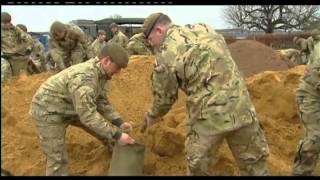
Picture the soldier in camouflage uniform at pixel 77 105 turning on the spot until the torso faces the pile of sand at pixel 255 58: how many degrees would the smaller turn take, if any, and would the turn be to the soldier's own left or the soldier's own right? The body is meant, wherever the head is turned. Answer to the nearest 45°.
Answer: approximately 45° to the soldier's own left

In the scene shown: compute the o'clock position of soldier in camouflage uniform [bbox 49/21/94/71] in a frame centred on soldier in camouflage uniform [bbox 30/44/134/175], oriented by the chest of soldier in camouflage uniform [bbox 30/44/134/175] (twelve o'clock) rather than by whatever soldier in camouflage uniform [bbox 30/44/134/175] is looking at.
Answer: soldier in camouflage uniform [bbox 49/21/94/71] is roughly at 9 o'clock from soldier in camouflage uniform [bbox 30/44/134/175].

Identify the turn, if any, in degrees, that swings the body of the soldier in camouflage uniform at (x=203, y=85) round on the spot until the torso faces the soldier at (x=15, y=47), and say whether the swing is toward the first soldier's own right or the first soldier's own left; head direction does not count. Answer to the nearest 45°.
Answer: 0° — they already face them

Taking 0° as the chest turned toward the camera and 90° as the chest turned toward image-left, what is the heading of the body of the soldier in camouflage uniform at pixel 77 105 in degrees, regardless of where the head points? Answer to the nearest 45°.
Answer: approximately 270°

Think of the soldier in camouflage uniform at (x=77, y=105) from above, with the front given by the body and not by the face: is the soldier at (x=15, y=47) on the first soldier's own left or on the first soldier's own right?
on the first soldier's own left

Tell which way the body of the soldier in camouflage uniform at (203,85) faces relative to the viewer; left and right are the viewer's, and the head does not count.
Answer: facing away from the viewer and to the left of the viewer

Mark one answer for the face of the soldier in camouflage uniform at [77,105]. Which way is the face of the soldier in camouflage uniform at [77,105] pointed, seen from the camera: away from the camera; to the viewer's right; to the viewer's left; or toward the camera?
to the viewer's right
